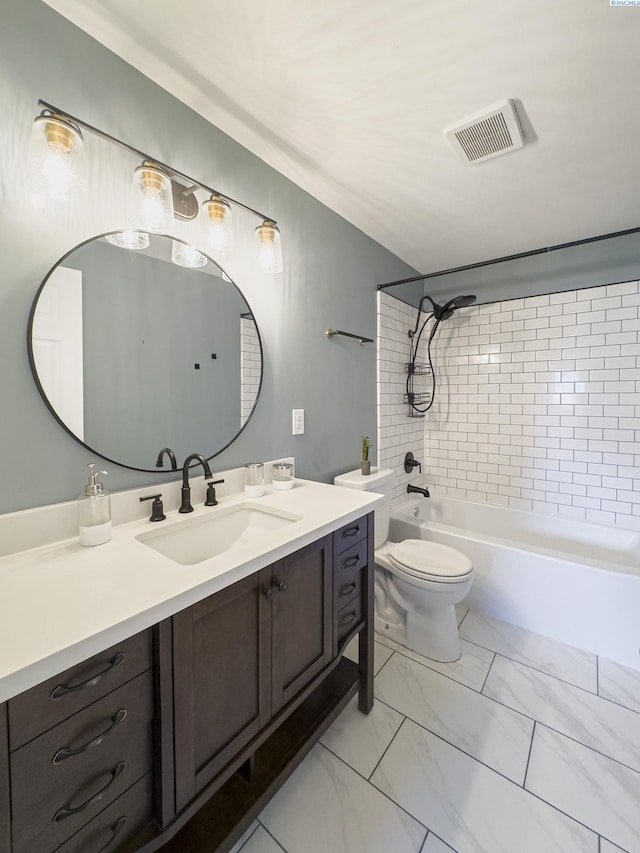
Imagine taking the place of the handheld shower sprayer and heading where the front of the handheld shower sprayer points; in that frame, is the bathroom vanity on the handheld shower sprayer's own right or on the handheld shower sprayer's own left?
on the handheld shower sprayer's own right

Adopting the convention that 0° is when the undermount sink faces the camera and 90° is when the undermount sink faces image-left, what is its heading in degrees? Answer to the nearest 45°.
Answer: approximately 315°

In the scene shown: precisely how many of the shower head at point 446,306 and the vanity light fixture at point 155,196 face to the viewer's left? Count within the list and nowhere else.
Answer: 0

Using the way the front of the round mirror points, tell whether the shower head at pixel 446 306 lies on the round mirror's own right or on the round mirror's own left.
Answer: on the round mirror's own left

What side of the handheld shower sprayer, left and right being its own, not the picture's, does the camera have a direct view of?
right

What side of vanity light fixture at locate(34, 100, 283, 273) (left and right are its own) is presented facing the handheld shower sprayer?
left

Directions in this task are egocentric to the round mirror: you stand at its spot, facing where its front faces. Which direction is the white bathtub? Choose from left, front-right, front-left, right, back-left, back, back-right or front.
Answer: front-left
